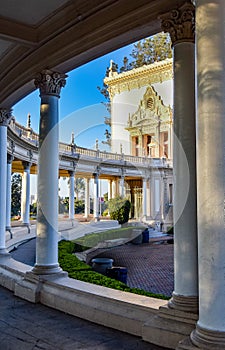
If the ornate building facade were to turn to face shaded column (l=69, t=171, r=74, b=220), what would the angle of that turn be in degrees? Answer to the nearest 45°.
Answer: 0° — it already faces it

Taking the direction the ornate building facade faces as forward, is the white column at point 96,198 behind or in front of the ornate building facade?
in front

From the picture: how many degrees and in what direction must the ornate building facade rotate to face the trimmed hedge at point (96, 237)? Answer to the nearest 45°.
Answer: approximately 45° to its left

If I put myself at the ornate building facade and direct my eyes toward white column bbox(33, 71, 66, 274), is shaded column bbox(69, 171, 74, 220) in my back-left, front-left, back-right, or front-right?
front-right

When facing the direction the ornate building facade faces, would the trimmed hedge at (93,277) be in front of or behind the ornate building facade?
in front

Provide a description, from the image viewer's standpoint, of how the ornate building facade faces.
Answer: facing the viewer and to the left of the viewer

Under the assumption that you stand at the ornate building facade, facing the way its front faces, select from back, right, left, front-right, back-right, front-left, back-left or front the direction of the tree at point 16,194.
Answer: front-right

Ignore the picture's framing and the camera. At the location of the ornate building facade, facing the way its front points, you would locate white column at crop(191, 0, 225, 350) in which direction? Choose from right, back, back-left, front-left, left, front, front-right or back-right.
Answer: front-left

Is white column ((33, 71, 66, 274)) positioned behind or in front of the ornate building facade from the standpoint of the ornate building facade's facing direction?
in front
